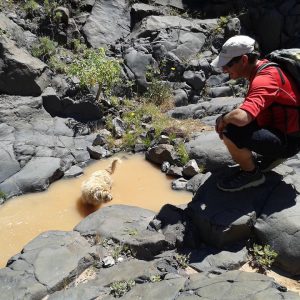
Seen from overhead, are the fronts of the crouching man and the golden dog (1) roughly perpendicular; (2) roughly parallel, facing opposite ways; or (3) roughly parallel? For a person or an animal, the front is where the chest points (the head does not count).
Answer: roughly perpendicular

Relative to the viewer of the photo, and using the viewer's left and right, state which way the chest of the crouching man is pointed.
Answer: facing to the left of the viewer

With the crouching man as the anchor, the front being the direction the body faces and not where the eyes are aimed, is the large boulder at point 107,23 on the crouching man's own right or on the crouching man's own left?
on the crouching man's own right

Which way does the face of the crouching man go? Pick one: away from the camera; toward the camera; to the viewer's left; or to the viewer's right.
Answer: to the viewer's left
